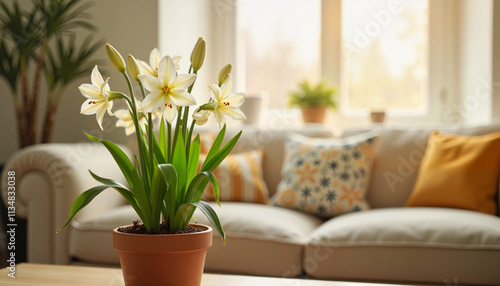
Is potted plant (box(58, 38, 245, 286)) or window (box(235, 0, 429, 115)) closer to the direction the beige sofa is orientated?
the potted plant

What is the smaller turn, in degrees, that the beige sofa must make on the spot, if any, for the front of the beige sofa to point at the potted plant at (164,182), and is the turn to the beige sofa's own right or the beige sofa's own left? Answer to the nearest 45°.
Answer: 0° — it already faces it

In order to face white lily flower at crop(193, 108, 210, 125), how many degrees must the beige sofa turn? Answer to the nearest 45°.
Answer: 0° — it already faces it

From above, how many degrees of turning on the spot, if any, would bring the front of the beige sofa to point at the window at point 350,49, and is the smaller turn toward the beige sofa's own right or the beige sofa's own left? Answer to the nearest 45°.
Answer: approximately 180°

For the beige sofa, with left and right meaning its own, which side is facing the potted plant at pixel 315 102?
back

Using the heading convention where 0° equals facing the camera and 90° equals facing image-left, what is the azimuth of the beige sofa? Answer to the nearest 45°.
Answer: approximately 0°
